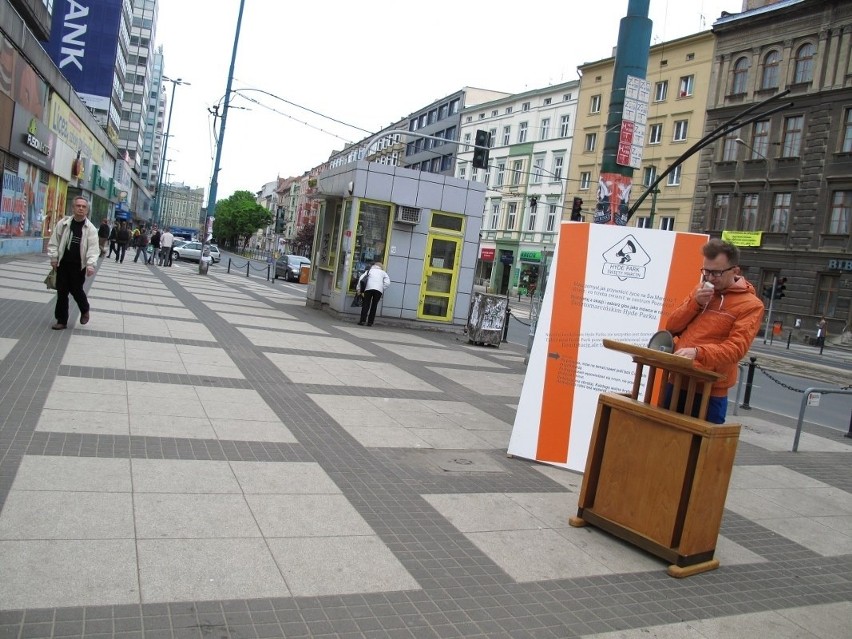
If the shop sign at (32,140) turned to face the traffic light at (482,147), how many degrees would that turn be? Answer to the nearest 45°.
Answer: approximately 45° to its left

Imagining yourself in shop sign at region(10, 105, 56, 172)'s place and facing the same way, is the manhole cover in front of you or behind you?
in front

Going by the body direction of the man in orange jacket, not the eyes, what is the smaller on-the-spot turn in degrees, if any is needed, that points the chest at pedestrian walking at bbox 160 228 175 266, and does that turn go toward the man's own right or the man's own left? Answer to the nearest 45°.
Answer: approximately 90° to the man's own right

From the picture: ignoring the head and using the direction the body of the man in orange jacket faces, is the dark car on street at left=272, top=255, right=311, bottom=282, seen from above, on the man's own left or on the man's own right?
on the man's own right

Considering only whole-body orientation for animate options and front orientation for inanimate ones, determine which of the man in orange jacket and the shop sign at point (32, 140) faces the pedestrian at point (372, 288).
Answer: the shop sign

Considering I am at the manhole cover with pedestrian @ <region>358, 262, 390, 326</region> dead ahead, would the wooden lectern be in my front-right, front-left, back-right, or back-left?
back-right

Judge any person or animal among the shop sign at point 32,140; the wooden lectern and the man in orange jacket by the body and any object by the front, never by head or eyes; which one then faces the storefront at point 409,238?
the shop sign

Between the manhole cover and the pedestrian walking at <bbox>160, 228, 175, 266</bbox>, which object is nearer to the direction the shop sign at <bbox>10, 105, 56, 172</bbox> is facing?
the manhole cover

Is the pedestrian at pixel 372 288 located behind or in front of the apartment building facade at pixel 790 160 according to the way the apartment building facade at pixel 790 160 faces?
in front

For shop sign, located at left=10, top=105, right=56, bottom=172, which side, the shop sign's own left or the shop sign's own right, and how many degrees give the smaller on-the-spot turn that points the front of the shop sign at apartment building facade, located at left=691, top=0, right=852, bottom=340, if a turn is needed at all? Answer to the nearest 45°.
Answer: approximately 45° to the shop sign's own left

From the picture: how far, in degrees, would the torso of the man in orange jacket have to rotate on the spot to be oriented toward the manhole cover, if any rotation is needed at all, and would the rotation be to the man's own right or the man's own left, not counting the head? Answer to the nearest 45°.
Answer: approximately 90° to the man's own right

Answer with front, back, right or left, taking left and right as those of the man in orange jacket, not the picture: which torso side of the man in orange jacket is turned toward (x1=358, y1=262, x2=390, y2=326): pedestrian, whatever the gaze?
right

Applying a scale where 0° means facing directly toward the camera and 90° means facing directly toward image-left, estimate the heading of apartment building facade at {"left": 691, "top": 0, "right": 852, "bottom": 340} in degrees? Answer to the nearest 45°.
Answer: approximately 45°

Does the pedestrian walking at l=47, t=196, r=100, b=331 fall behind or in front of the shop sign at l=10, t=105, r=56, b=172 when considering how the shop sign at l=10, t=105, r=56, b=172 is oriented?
in front

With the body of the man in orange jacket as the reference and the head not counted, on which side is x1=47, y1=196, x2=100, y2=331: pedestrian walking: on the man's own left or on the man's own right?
on the man's own right
